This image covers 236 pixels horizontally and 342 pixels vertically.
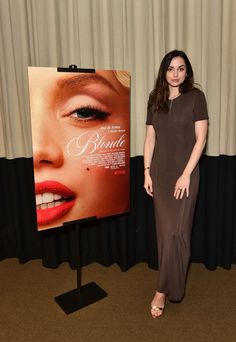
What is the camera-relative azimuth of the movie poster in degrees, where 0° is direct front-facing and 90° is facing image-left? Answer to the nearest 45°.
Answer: approximately 315°

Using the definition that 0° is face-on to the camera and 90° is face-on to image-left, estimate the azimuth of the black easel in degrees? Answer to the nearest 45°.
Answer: approximately 315°
